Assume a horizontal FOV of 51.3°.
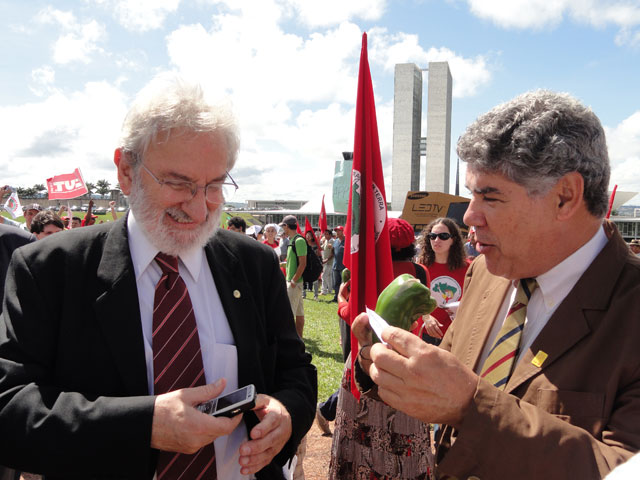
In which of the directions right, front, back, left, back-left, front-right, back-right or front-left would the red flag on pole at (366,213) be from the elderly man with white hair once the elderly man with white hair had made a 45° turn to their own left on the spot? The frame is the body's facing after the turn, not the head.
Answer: front-left

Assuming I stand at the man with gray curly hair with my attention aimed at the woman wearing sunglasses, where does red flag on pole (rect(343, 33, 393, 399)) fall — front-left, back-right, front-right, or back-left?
front-left

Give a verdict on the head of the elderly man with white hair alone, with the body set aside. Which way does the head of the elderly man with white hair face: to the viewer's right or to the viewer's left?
to the viewer's right

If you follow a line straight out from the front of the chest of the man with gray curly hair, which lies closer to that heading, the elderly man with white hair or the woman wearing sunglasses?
the elderly man with white hair

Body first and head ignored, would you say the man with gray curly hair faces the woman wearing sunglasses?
no

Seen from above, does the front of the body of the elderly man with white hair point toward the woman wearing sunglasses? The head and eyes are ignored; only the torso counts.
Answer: no

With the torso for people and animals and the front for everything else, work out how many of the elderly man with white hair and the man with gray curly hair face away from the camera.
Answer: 0

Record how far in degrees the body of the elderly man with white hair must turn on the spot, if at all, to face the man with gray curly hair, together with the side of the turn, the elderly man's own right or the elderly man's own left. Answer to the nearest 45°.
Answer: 0° — they already face them

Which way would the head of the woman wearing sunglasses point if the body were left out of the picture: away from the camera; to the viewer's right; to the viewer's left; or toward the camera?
toward the camera

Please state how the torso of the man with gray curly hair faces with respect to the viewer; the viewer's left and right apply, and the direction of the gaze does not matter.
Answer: facing the viewer and to the left of the viewer

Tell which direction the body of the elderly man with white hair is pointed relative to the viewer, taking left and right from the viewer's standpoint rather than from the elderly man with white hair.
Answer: facing the viewer and to the right of the viewer

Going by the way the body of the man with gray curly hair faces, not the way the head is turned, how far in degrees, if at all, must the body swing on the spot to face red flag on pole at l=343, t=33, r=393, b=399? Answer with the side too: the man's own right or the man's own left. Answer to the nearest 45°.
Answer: approximately 90° to the man's own right

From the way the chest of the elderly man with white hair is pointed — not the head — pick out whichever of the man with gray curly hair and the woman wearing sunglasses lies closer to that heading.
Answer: the man with gray curly hair
